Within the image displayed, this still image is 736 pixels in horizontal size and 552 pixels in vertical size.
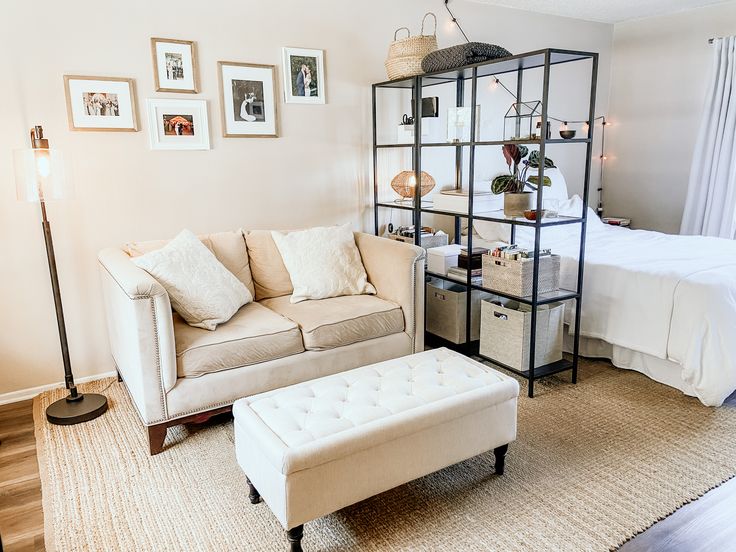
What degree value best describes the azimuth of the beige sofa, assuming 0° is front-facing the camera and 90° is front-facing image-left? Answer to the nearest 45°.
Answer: approximately 315°

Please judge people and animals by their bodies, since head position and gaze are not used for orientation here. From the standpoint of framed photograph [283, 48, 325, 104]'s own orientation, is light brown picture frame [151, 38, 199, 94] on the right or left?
on its right

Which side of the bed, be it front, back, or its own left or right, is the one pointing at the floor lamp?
right

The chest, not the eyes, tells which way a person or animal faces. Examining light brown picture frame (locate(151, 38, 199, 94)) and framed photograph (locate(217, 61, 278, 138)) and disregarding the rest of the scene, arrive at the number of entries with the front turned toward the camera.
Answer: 2

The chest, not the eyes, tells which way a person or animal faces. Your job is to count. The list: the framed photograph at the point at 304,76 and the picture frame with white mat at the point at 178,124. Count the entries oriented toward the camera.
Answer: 2

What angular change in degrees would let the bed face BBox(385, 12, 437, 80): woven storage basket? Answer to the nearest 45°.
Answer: approximately 135° to its right
